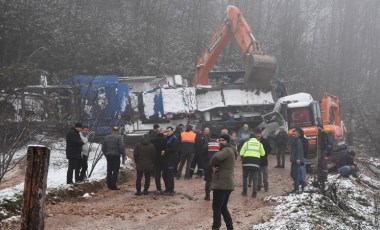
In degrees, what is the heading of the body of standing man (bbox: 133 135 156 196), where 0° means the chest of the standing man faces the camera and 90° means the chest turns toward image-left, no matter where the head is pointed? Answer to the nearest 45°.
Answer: approximately 180°

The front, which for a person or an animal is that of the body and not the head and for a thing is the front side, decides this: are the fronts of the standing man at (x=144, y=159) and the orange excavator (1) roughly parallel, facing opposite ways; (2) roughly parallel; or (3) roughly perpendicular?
roughly perpendicular

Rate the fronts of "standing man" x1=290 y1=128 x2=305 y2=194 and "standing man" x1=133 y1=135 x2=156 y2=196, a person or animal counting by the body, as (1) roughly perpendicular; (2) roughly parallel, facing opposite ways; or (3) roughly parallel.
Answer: roughly perpendicular

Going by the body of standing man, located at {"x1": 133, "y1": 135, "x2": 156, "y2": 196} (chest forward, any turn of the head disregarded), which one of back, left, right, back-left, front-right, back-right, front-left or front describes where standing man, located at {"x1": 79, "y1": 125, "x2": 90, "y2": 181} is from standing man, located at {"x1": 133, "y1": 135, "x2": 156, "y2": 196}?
left

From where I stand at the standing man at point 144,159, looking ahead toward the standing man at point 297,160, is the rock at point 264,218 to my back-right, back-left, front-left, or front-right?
front-right

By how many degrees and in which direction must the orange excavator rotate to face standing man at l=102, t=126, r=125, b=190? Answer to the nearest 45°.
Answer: approximately 45° to its right

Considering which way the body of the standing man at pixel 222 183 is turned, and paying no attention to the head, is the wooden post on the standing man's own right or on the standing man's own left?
on the standing man's own left

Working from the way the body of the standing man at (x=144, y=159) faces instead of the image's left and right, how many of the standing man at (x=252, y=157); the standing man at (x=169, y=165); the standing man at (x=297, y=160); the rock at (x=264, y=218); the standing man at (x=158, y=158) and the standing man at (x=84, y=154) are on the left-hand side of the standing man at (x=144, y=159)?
1

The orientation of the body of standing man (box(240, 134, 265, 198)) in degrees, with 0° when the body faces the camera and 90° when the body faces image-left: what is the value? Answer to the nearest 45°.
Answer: approximately 180°

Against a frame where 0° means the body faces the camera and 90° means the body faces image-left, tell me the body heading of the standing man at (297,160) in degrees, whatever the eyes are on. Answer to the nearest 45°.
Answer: approximately 90°
